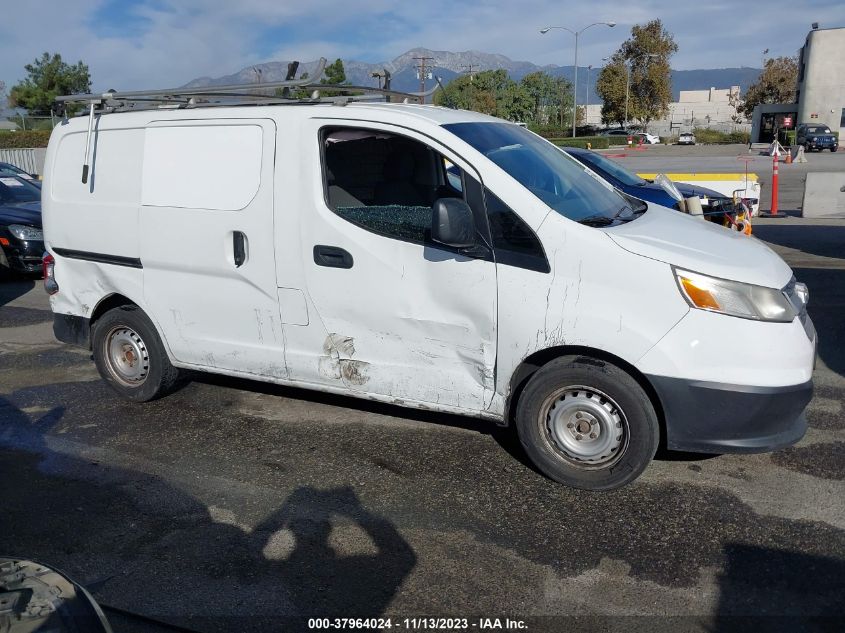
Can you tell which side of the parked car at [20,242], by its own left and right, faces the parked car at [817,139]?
left

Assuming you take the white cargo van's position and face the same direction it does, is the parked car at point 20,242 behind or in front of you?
behind

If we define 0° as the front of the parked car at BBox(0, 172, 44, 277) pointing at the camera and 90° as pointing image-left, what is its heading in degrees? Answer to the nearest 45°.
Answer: approximately 315°

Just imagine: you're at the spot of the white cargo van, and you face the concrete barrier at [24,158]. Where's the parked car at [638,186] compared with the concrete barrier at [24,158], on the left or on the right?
right

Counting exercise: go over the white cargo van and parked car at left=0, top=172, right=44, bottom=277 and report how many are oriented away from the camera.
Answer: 0

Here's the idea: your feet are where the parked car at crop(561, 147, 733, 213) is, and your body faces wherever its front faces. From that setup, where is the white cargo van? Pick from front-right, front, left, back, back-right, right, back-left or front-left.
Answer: front-right

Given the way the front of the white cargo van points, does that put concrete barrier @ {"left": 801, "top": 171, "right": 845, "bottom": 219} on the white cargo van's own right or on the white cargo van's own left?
on the white cargo van's own left

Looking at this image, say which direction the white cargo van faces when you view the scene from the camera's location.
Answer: facing the viewer and to the right of the viewer

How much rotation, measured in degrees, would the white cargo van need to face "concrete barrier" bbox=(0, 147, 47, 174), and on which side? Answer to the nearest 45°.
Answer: approximately 180°

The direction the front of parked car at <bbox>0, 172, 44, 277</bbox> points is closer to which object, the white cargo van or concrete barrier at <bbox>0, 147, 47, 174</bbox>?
the white cargo van
